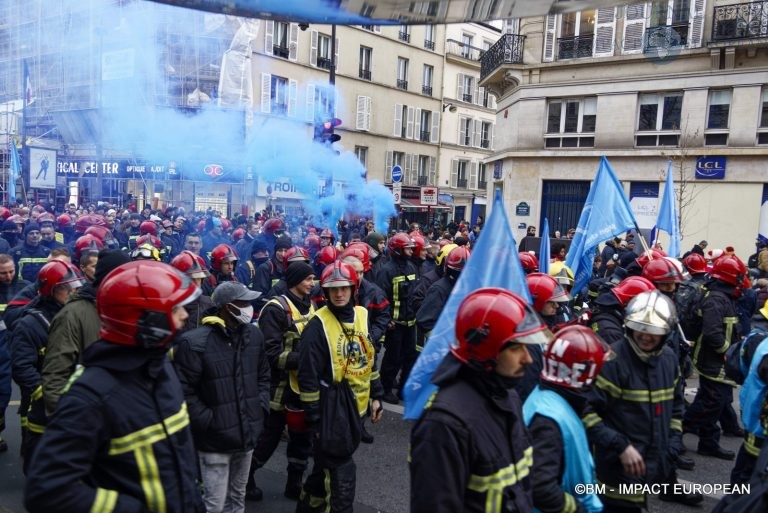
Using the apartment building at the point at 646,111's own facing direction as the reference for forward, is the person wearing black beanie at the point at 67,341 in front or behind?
in front

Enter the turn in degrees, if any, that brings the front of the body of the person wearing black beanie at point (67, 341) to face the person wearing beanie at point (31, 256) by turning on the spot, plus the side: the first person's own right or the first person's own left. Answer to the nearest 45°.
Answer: approximately 90° to the first person's own left

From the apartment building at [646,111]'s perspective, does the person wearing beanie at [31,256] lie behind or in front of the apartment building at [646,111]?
in front

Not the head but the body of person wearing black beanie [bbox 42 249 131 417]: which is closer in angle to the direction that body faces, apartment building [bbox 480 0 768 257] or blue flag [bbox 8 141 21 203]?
the apartment building

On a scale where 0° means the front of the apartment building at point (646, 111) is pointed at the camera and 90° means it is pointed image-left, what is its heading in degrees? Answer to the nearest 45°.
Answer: approximately 0°

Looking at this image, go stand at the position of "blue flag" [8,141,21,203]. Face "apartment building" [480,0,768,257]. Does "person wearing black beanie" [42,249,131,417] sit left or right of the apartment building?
right

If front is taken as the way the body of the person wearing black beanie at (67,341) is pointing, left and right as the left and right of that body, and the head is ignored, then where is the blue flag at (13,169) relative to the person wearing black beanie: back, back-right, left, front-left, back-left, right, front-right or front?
left
